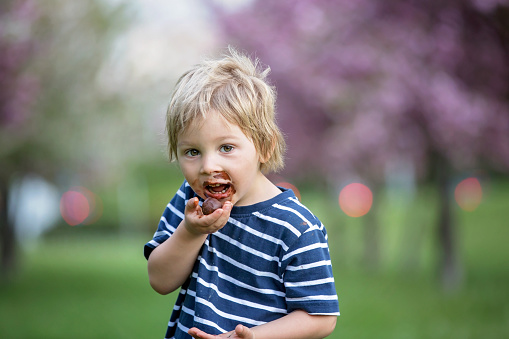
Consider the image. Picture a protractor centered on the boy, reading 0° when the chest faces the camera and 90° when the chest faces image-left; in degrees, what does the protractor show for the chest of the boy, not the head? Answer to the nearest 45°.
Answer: approximately 45°

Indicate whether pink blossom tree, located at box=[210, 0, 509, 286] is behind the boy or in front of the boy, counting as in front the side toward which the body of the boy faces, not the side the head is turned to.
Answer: behind

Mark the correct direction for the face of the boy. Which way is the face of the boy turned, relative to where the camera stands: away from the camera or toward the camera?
toward the camera

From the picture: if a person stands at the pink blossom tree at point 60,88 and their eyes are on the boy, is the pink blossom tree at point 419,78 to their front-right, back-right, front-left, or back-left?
front-left

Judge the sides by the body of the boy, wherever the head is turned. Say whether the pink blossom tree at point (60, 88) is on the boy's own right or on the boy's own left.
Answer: on the boy's own right

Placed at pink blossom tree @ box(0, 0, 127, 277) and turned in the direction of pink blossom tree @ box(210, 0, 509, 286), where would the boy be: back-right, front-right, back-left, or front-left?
front-right
